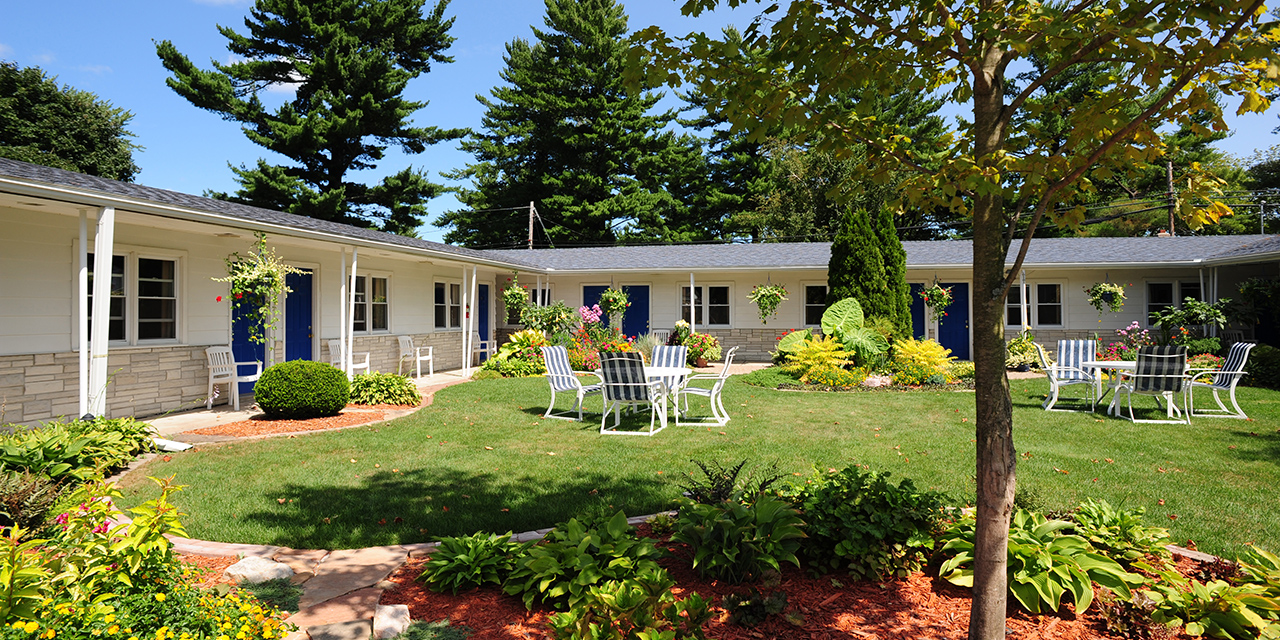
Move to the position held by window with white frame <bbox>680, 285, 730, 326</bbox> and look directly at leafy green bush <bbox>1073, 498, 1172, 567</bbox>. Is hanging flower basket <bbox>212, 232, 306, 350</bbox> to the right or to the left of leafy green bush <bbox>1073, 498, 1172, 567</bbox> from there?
right

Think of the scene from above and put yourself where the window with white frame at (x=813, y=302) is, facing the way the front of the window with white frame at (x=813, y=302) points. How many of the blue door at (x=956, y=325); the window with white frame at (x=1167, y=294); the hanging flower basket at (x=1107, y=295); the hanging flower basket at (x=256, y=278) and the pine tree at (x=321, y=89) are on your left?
3

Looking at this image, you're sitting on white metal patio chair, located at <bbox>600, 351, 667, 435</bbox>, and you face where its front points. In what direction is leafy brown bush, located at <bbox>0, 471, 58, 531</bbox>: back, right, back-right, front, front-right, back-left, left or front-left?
back

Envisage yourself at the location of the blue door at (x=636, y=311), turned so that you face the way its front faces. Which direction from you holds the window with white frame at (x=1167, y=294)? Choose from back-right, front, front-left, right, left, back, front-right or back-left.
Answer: left

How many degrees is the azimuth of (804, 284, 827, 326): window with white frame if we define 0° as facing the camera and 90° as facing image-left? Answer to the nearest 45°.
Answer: approximately 0°

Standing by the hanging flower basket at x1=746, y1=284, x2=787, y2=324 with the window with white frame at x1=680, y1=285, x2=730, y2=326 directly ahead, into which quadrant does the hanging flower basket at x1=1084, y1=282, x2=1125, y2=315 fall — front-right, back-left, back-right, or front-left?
back-right

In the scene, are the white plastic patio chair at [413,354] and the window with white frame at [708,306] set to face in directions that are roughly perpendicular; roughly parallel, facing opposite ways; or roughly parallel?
roughly perpendicular

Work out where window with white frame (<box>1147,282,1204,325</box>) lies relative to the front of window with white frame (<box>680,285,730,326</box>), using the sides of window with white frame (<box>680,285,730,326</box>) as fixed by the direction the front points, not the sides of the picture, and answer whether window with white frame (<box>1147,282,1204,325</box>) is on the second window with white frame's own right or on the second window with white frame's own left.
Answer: on the second window with white frame's own left

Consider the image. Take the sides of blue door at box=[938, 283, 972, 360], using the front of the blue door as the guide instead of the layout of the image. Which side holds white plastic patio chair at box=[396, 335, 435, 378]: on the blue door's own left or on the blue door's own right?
on the blue door's own right

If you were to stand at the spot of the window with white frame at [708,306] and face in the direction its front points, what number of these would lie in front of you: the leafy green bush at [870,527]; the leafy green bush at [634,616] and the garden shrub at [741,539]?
3

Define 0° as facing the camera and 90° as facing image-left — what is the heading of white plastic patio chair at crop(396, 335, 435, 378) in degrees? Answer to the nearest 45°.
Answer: approximately 315°

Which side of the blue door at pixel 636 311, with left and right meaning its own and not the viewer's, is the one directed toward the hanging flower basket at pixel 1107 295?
left

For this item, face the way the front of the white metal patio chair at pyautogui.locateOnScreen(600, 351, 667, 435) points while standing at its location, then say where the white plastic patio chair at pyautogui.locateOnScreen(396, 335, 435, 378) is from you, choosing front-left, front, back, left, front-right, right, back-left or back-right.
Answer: left
